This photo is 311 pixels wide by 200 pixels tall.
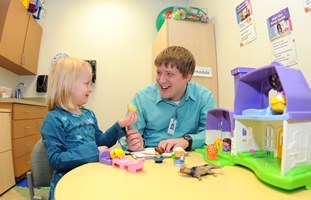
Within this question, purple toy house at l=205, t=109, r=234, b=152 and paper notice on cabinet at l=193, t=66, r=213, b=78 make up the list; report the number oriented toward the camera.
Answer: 2

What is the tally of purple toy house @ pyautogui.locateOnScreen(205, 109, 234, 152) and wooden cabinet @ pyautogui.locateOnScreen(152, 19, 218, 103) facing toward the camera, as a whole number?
2

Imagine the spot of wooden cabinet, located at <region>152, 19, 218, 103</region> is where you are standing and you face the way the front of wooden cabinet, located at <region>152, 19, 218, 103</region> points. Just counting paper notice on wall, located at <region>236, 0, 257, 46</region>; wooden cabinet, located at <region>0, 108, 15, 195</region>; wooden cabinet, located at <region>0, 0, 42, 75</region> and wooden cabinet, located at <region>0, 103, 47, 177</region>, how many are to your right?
3

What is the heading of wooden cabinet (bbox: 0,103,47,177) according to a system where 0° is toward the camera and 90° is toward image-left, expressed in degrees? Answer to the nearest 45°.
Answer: approximately 315°

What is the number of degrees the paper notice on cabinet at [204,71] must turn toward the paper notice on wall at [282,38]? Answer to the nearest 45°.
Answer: approximately 45° to its left

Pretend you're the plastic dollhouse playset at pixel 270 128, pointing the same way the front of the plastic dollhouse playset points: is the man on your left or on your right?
on your right

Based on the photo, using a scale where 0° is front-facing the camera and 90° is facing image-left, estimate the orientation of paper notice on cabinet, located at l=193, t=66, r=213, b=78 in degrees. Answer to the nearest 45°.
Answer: approximately 0°

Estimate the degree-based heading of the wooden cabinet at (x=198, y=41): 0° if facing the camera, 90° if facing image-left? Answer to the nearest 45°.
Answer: approximately 0°

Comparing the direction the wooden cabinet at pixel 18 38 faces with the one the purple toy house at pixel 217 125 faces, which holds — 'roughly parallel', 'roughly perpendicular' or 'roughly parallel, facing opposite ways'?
roughly perpendicular

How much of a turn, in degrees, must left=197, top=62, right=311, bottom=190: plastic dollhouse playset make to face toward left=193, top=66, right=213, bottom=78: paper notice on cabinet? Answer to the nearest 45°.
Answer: approximately 135° to its right

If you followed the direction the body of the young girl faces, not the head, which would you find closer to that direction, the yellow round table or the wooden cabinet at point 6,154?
the yellow round table

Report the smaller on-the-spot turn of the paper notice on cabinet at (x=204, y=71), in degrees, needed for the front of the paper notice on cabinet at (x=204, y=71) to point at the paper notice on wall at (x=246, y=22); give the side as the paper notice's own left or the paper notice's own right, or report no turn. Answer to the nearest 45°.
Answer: approximately 45° to the paper notice's own left

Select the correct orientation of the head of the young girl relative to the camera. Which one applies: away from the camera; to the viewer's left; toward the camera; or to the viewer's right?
to the viewer's right

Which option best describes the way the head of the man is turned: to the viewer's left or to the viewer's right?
to the viewer's left
